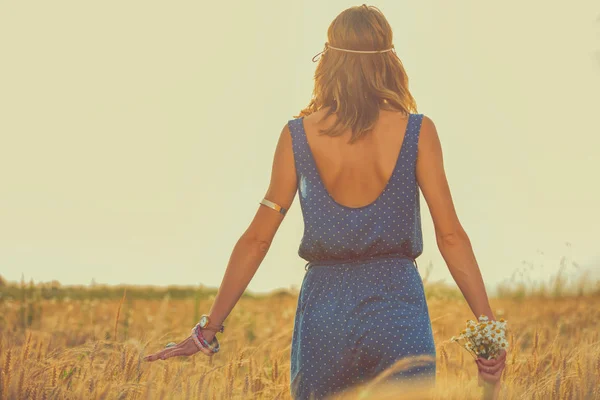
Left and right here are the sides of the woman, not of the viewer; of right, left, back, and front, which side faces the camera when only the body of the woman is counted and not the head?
back

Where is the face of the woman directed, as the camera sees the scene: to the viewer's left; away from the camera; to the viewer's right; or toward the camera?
away from the camera
